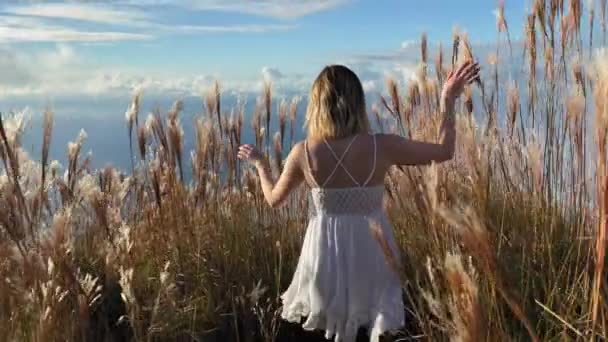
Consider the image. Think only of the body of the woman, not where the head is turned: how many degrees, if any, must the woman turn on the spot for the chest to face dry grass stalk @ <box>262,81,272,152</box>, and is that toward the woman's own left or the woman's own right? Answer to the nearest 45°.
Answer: approximately 45° to the woman's own left

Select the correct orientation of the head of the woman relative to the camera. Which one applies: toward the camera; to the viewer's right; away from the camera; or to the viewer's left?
away from the camera

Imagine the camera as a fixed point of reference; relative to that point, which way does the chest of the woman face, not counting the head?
away from the camera

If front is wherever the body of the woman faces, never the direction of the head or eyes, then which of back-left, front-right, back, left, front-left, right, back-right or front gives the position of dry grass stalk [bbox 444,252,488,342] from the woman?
back
